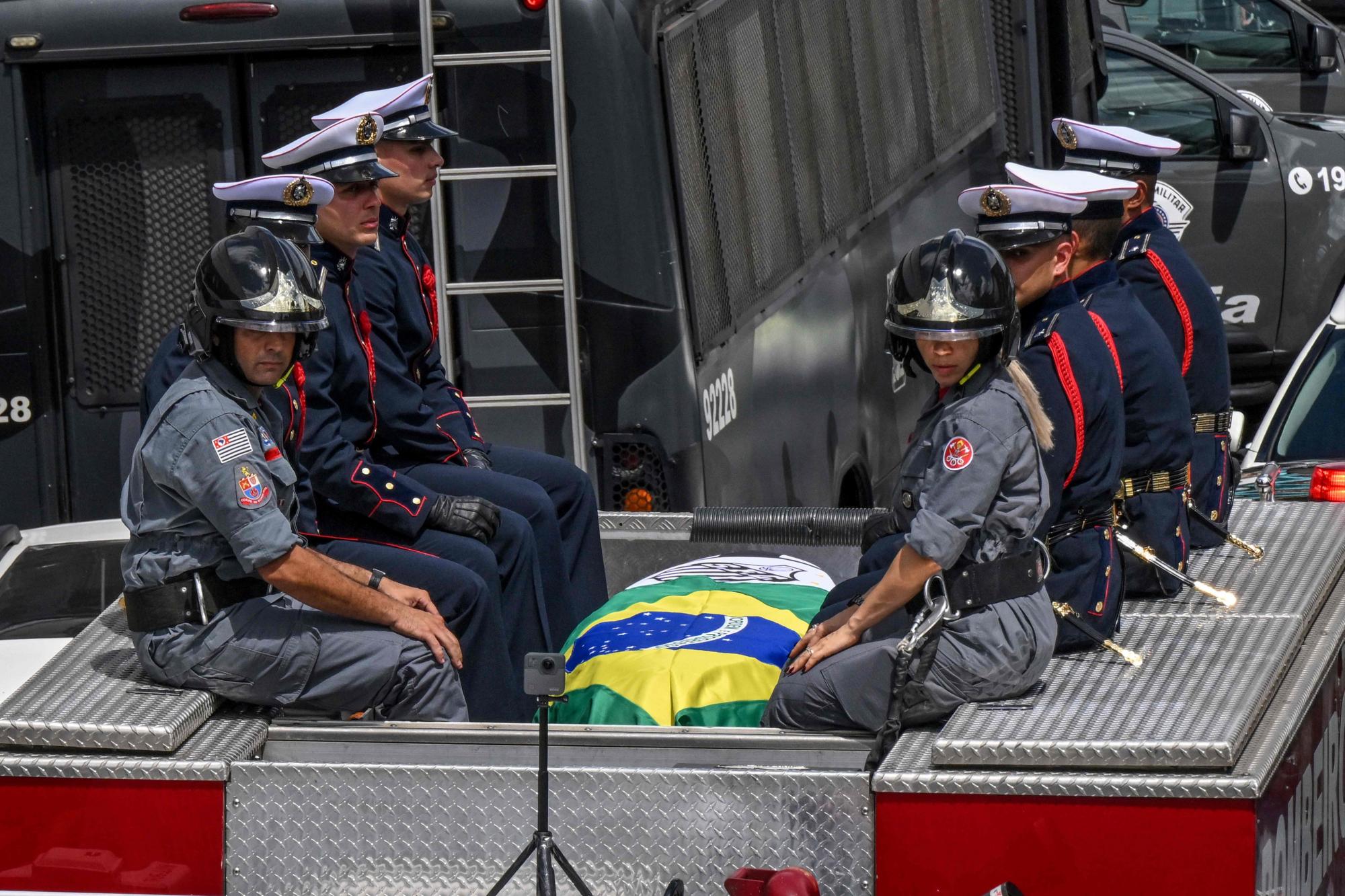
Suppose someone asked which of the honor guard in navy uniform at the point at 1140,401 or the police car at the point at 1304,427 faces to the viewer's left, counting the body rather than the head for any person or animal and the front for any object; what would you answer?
the honor guard in navy uniform

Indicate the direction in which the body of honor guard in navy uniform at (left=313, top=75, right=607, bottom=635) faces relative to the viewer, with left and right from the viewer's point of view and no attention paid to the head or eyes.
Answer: facing to the right of the viewer

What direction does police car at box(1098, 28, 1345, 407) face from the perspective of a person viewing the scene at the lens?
facing to the right of the viewer

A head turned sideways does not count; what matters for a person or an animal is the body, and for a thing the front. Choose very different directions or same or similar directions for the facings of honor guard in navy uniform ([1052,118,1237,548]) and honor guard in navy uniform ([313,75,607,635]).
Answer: very different directions

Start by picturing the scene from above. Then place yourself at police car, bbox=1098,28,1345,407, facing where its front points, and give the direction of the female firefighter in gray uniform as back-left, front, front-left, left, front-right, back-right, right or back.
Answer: right

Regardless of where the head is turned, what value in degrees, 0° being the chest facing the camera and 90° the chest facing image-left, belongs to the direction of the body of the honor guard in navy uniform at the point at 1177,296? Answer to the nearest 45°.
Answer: approximately 90°

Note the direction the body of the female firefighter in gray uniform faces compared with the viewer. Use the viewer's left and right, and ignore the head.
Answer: facing to the left of the viewer

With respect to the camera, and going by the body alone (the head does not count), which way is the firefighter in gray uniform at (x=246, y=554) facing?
to the viewer's right

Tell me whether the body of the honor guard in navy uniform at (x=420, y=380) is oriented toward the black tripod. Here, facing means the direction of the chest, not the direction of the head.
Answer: no

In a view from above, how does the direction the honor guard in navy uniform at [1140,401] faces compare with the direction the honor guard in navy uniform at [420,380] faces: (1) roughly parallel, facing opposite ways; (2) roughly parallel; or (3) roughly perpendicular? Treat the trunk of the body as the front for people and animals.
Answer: roughly parallel, facing opposite ways

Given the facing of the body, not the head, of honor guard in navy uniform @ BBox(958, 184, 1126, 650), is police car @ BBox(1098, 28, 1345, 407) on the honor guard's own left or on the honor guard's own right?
on the honor guard's own right

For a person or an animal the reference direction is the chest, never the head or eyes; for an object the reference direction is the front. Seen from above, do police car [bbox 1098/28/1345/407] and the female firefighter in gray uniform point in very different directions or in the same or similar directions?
very different directions

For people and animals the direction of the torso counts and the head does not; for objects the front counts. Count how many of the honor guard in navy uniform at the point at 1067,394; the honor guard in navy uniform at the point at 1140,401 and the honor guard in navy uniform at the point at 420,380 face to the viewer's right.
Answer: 1

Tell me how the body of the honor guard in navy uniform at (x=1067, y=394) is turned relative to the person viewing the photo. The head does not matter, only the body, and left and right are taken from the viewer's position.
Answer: facing to the left of the viewer

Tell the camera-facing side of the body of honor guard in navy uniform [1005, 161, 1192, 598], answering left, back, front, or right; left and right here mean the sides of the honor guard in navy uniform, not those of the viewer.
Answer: left

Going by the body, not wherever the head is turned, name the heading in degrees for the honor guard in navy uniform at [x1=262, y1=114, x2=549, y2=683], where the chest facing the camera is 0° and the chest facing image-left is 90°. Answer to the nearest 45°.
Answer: approximately 270°
